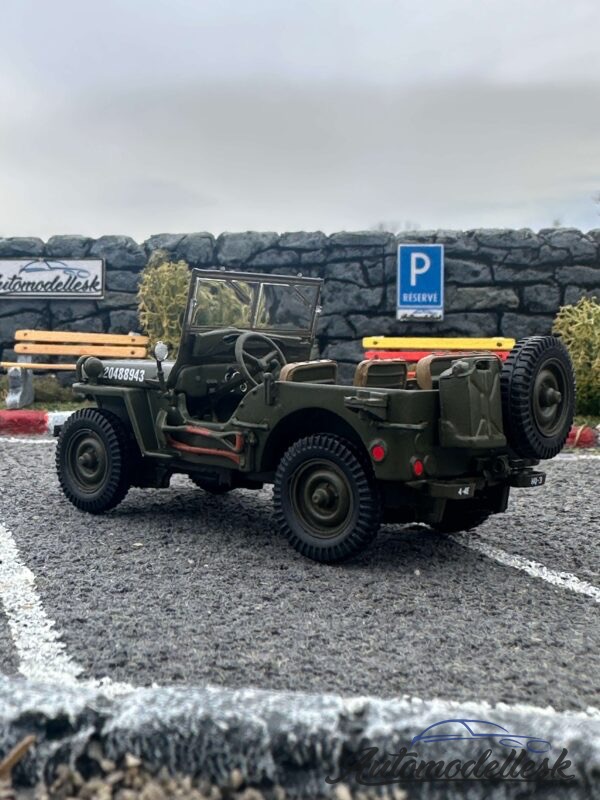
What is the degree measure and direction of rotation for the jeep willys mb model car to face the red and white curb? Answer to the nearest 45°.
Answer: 0° — it already faces it

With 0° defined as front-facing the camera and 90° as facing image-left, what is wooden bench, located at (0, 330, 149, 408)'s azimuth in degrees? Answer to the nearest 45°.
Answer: approximately 0°

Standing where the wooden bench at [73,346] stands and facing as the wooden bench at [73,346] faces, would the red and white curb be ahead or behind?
ahead

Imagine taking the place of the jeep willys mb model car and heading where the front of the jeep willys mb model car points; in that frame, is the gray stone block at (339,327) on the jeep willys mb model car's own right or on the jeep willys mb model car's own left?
on the jeep willys mb model car's own right

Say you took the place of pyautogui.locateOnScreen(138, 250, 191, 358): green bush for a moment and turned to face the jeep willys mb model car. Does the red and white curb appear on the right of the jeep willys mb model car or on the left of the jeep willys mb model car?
right

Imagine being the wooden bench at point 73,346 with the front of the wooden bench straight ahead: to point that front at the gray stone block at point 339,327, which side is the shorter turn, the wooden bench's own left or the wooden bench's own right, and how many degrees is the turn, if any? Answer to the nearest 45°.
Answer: approximately 90° to the wooden bench's own left

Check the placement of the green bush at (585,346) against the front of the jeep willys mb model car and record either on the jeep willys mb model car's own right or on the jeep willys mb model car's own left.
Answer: on the jeep willys mb model car's own right

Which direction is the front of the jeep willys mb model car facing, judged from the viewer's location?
facing away from the viewer and to the left of the viewer

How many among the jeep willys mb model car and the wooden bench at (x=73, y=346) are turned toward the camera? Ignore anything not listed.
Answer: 1
